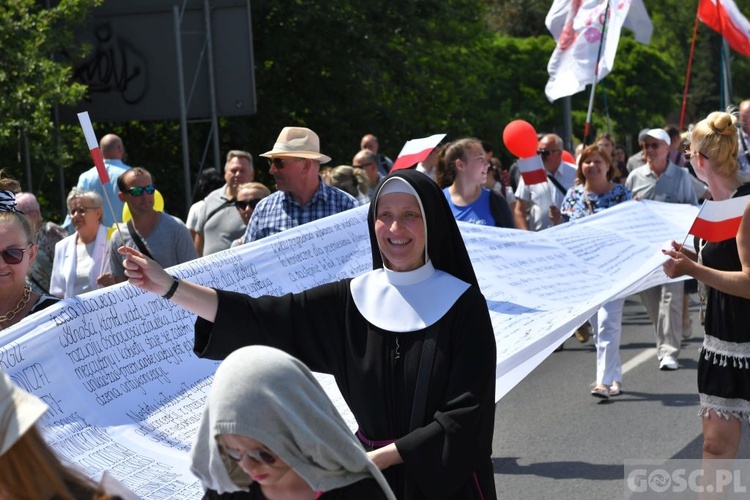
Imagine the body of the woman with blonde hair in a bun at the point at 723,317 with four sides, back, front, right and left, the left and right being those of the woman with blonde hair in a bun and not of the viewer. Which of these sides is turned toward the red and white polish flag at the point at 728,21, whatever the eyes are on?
right

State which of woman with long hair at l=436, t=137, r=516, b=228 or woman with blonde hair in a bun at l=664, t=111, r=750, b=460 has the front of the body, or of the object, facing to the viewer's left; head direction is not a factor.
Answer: woman with blonde hair in a bun at l=664, t=111, r=750, b=460

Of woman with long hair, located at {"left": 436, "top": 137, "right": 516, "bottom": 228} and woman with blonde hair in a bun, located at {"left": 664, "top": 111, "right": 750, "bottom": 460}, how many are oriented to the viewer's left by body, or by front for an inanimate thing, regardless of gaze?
1

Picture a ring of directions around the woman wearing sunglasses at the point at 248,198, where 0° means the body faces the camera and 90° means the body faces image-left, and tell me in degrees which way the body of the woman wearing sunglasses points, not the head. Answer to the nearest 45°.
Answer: approximately 45°

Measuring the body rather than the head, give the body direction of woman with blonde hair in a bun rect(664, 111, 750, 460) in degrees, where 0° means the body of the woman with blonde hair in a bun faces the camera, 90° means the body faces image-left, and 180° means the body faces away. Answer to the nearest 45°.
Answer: approximately 90°

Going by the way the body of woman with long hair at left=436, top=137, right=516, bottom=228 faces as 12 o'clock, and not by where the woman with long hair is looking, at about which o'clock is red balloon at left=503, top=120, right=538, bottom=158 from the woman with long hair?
The red balloon is roughly at 8 o'clock from the woman with long hair.

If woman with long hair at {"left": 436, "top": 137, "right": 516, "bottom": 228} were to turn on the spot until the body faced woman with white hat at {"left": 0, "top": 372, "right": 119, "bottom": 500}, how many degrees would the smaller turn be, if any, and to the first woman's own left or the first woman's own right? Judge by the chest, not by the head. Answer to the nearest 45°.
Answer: approximately 45° to the first woman's own right

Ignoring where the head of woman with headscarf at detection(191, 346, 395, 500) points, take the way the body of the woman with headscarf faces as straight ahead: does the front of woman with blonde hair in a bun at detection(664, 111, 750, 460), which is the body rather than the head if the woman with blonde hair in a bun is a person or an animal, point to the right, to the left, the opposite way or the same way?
to the right

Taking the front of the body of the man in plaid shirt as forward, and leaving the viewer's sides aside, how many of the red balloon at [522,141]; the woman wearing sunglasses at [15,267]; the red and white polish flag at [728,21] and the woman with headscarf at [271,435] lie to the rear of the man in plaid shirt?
2
